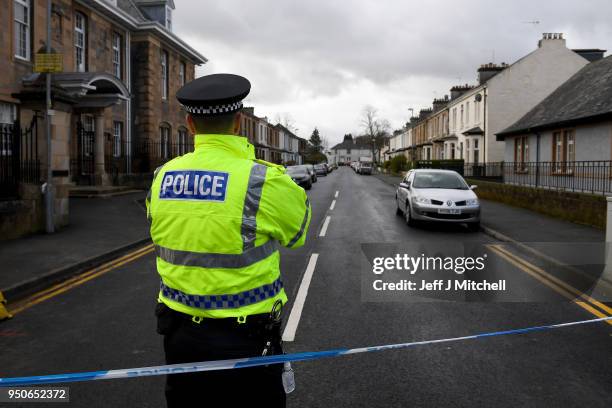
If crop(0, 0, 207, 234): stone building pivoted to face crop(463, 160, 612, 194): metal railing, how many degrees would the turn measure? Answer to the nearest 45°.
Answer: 0° — it already faces it

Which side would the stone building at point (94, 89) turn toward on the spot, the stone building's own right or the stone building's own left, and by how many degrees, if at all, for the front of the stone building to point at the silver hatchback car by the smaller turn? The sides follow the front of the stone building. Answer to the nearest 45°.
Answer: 0° — it already faces it

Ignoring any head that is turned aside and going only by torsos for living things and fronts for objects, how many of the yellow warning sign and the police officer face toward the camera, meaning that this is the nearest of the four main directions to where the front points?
1

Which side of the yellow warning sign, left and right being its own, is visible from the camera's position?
front

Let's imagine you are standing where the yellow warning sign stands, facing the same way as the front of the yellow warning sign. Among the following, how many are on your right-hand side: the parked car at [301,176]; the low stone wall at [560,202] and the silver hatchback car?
0

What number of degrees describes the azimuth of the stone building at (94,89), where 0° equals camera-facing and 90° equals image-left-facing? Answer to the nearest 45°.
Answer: approximately 315°

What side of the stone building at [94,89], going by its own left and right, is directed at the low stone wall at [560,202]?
front

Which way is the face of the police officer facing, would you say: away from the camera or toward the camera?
away from the camera

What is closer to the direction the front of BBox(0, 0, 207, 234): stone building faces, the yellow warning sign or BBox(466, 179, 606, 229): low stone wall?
the low stone wall

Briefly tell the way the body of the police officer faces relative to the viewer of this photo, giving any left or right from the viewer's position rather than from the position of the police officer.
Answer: facing away from the viewer and to the right of the viewer

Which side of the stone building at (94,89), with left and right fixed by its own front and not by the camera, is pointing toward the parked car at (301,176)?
left

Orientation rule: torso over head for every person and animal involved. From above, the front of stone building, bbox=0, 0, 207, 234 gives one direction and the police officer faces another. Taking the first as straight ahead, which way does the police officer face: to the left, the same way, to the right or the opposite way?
to the left

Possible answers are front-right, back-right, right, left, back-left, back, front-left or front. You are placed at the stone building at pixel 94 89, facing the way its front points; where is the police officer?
front-right

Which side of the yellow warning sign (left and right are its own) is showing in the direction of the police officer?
front

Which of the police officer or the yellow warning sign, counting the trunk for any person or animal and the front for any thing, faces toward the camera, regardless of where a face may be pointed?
the yellow warning sign

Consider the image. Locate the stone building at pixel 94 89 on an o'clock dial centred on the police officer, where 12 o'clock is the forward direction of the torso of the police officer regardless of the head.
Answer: The stone building is roughly at 10 o'clock from the police officer.
